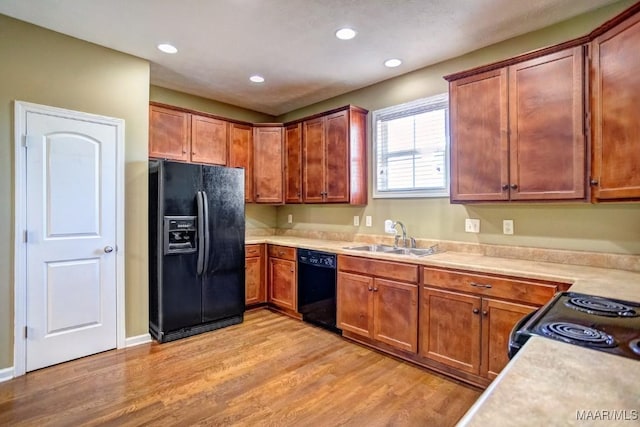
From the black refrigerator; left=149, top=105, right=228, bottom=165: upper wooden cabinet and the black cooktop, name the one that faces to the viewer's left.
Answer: the black cooktop

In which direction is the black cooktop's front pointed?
to the viewer's left

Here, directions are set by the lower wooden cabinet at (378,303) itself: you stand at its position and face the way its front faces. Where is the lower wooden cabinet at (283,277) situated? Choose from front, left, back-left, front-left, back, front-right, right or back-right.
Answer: right

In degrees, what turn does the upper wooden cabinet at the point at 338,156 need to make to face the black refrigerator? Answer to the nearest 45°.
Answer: approximately 45° to its right

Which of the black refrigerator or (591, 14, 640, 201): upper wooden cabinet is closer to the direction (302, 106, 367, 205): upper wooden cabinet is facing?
the black refrigerator

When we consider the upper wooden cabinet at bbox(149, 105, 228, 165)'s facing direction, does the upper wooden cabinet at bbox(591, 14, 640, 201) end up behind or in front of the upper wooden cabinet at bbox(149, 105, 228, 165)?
in front

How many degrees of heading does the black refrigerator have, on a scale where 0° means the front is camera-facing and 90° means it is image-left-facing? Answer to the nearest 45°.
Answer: approximately 315°

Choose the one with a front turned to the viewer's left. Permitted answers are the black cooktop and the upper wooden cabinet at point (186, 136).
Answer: the black cooktop

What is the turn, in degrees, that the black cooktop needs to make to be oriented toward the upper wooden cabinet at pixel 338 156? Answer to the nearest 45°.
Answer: approximately 45° to its right

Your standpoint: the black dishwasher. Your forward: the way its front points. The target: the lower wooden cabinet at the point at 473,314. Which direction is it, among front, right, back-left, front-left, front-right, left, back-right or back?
left

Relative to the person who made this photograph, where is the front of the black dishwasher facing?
facing the viewer and to the left of the viewer

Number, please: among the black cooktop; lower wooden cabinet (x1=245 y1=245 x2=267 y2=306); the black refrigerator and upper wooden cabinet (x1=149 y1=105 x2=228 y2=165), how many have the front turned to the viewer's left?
1
